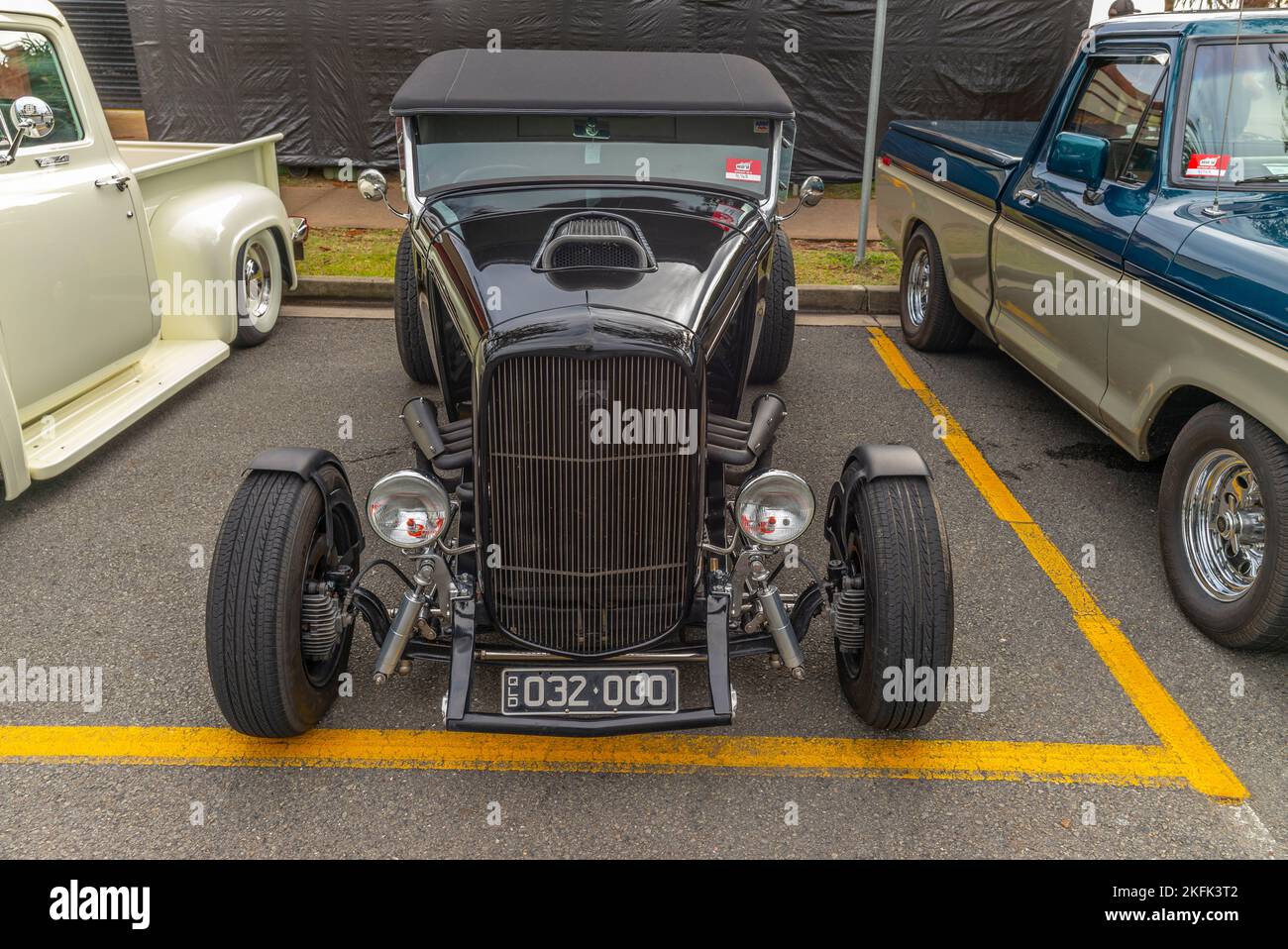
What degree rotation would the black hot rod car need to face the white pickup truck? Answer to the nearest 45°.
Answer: approximately 135° to its right

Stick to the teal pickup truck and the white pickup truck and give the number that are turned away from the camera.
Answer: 0

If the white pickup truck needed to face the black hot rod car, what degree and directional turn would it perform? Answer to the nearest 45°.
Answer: approximately 45° to its left

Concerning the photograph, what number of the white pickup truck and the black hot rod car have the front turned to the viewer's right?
0

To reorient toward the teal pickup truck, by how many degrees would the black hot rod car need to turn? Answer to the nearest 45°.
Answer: approximately 135° to its left

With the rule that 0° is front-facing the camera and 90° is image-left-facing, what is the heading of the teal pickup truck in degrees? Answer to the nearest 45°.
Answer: approximately 315°

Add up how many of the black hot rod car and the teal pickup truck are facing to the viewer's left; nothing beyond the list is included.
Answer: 0
